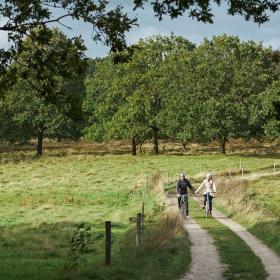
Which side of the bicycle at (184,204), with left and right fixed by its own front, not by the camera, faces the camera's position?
front
